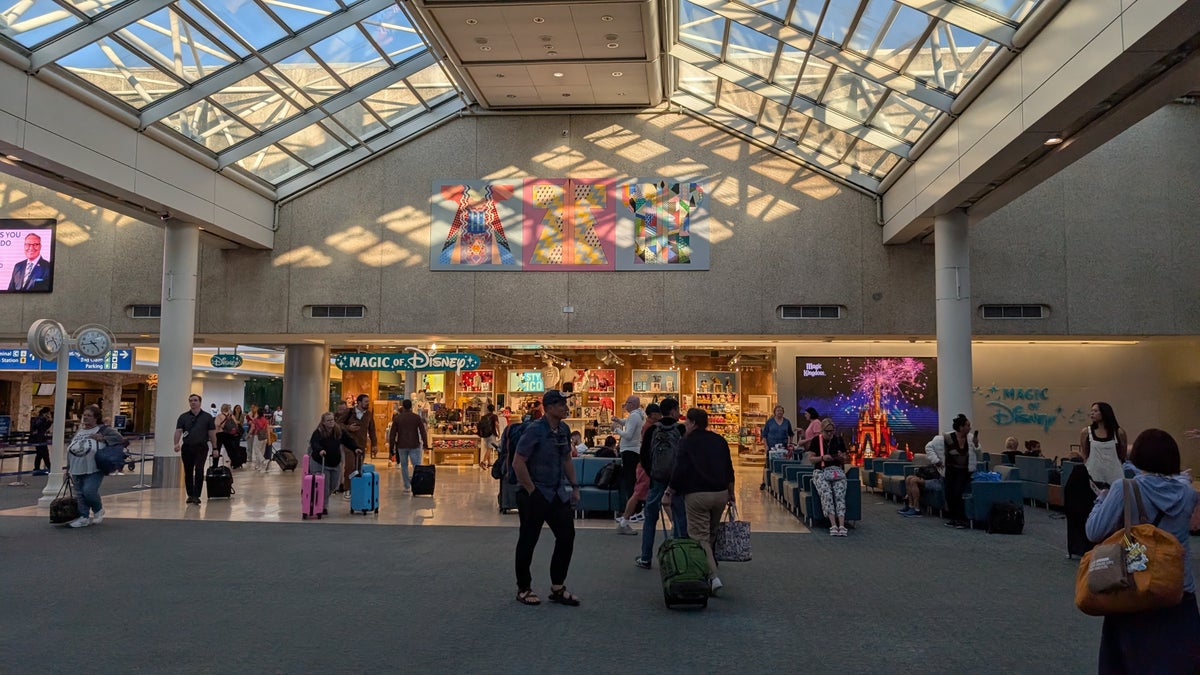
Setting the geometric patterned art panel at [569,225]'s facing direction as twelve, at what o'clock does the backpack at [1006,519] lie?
The backpack is roughly at 11 o'clock from the geometric patterned art panel.

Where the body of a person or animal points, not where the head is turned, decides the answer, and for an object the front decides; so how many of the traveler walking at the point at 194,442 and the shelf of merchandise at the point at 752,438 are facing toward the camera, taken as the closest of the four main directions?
2

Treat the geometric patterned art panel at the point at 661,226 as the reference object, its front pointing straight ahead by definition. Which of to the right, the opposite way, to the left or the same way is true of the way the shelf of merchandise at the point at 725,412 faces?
the same way

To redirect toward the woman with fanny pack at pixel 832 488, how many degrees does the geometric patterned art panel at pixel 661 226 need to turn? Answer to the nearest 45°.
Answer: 0° — it already faces them

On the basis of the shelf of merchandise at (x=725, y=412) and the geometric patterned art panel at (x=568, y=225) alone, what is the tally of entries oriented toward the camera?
2

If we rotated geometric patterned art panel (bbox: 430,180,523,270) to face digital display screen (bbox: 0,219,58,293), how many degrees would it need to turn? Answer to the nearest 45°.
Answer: approximately 90° to its right

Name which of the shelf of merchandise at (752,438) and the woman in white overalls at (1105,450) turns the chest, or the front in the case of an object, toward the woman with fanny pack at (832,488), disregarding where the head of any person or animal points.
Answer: the shelf of merchandise

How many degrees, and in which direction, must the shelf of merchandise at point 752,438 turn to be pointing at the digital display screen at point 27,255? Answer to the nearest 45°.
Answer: approximately 90° to its right

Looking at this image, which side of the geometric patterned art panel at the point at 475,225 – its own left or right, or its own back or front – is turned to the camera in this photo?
front

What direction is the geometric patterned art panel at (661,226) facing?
toward the camera

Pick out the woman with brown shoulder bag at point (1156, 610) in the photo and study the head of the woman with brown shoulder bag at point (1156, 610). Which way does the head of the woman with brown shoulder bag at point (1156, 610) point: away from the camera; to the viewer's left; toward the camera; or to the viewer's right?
away from the camera

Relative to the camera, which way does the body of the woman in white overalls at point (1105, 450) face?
toward the camera

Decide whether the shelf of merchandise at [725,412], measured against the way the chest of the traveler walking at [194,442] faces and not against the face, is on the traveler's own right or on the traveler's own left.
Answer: on the traveler's own left

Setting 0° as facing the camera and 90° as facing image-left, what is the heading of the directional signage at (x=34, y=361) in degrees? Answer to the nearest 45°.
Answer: approximately 0°

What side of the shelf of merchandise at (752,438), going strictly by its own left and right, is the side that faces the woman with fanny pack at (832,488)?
front

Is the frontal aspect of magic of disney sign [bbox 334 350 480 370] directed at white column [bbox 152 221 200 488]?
no

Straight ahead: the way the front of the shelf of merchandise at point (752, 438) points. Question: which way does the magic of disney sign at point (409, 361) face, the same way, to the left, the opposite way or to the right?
the same way

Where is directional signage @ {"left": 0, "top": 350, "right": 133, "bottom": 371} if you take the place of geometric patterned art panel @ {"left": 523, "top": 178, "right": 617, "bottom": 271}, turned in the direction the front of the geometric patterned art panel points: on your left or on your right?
on your right

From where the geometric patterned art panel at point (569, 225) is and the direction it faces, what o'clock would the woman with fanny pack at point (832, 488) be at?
The woman with fanny pack is roughly at 11 o'clock from the geometric patterned art panel.

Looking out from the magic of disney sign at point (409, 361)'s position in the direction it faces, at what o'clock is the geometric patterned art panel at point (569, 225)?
The geometric patterned art panel is roughly at 10 o'clock from the magic of disney sign.

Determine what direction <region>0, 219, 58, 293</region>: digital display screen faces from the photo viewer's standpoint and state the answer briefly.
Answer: facing the viewer

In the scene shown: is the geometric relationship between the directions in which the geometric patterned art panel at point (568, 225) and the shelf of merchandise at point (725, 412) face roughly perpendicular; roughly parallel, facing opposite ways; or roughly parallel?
roughly parallel
